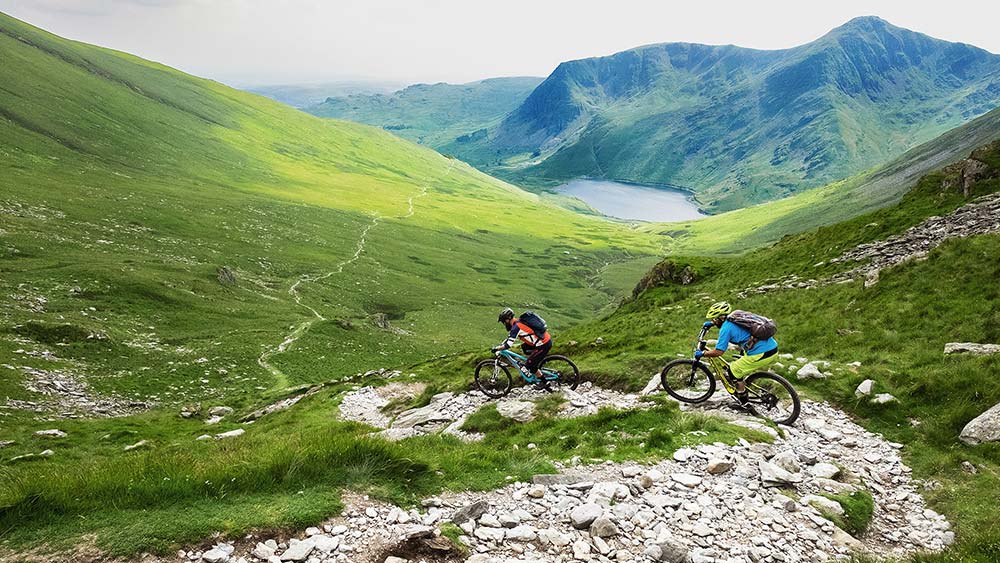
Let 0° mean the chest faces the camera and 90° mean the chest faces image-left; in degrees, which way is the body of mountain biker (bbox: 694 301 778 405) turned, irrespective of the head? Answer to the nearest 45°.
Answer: approximately 90°

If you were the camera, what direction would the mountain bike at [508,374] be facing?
facing to the left of the viewer

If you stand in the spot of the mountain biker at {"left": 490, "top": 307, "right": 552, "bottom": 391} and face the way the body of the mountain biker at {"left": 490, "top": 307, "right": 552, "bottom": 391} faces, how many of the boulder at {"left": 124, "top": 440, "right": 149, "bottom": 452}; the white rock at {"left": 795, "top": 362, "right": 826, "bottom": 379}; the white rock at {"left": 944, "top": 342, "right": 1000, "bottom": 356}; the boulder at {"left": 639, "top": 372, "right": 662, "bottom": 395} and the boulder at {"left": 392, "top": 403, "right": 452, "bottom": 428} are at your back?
3

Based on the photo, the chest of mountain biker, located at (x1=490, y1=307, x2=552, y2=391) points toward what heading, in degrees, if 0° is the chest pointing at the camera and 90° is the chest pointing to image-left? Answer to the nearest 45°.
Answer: approximately 90°

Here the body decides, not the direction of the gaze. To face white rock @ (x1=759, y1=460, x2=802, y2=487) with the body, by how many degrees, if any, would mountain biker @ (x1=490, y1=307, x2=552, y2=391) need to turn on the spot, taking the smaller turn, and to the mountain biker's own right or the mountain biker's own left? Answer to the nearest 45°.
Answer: approximately 135° to the mountain biker's own left

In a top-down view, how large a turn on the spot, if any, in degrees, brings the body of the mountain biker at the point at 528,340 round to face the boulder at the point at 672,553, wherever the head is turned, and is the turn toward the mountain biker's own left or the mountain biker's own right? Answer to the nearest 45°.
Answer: approximately 90° to the mountain biker's own left
